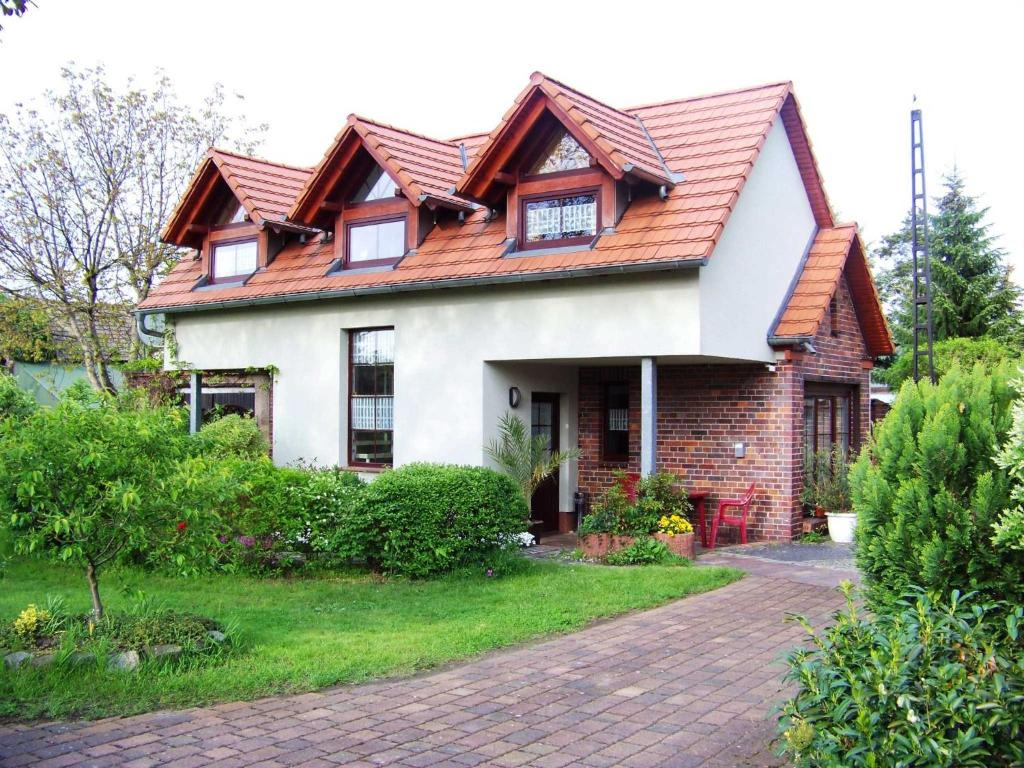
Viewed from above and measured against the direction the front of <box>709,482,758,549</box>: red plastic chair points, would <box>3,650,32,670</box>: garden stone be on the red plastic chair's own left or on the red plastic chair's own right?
on the red plastic chair's own left

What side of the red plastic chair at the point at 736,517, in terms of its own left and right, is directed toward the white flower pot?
back

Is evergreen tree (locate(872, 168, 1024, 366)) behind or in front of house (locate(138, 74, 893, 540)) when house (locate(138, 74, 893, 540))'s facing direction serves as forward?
behind

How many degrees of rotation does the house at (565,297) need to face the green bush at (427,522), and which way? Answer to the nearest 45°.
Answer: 0° — it already faces it

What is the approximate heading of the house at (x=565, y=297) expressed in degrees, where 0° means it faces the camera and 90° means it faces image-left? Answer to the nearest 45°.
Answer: approximately 45°

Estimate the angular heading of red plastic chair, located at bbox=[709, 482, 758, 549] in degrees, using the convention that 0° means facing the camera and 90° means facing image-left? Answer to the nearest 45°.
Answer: approximately 90°

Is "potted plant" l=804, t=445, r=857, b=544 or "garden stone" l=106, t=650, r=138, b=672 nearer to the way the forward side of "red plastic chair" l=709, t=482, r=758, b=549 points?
the garden stone
